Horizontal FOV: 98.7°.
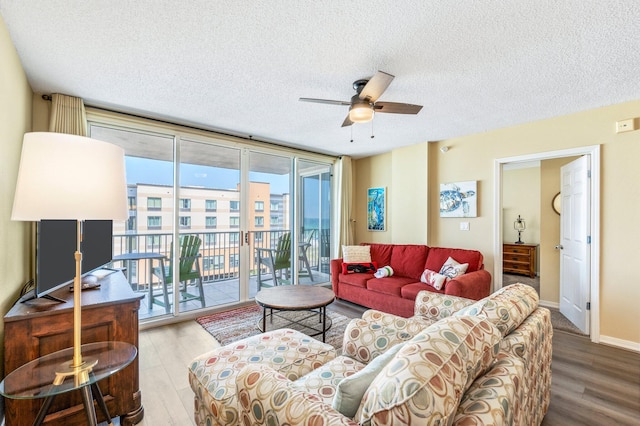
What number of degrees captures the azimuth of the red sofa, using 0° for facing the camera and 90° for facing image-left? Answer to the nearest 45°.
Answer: approximately 45°

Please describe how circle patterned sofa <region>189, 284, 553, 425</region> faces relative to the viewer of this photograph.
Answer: facing away from the viewer and to the left of the viewer

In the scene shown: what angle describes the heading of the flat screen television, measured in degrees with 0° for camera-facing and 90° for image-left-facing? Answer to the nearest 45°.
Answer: approximately 315°

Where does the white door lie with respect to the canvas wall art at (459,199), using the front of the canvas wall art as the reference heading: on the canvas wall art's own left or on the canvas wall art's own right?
on the canvas wall art's own left

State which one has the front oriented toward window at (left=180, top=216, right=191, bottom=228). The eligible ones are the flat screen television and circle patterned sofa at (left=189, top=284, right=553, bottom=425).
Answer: the circle patterned sofa

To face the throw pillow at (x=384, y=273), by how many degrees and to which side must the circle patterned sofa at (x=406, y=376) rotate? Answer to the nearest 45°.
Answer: approximately 45° to its right

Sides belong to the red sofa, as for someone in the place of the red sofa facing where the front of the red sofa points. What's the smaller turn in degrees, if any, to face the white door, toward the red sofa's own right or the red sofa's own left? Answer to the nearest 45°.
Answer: approximately 135° to the red sofa's own left

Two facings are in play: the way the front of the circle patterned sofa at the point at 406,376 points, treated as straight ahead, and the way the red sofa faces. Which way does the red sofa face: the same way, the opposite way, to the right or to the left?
to the left

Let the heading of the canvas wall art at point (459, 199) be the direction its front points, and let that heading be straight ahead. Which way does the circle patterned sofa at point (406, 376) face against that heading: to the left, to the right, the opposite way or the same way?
to the right

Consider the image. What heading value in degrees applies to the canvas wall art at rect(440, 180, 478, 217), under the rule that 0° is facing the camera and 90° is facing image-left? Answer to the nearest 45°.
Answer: approximately 45°
